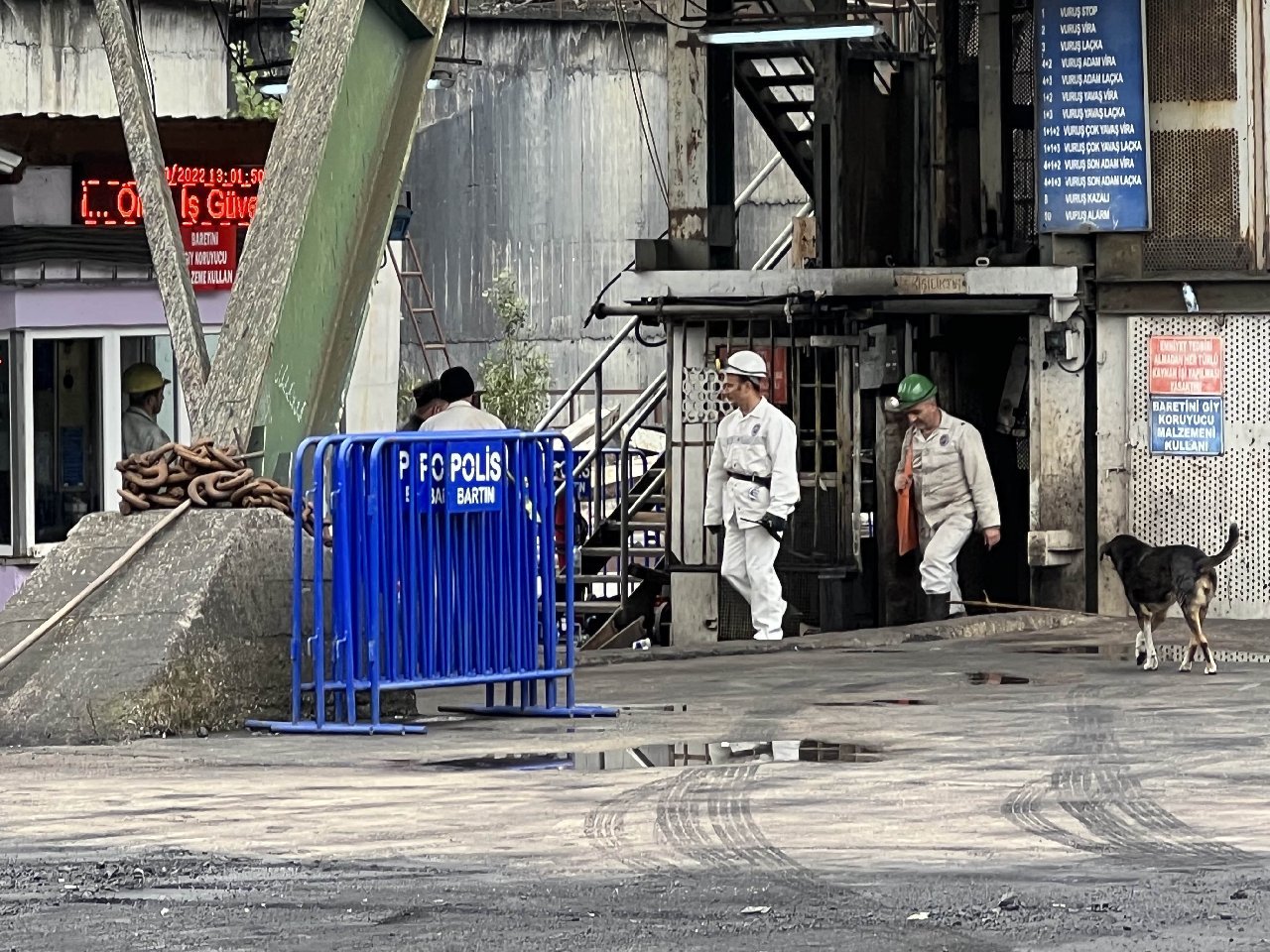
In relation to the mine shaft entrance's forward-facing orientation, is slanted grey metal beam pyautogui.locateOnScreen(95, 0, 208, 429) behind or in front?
in front

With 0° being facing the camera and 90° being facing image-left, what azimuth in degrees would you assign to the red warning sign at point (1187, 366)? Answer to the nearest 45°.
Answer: approximately 0°

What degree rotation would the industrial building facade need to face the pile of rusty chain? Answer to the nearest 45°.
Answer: approximately 45° to its right

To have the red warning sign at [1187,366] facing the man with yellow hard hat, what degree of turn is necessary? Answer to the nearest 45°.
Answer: approximately 90° to its right

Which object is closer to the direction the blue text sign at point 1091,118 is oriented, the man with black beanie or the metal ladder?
the man with black beanie

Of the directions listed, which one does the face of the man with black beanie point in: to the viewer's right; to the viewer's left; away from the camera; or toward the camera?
away from the camera

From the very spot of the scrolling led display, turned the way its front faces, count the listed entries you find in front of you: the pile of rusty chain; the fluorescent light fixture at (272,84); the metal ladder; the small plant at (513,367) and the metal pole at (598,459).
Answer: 1

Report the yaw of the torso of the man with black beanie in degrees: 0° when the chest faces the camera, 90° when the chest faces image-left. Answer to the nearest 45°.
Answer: approximately 180°

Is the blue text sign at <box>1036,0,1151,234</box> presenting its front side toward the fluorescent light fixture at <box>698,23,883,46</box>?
no

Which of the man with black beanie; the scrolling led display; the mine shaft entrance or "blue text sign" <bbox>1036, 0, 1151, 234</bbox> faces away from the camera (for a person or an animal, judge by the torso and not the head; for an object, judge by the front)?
the man with black beanie

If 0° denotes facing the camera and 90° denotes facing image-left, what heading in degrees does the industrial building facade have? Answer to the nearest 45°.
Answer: approximately 0°

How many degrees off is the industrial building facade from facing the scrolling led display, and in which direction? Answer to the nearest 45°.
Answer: approximately 90° to its right

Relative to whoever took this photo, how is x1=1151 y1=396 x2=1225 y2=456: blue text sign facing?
facing the viewer

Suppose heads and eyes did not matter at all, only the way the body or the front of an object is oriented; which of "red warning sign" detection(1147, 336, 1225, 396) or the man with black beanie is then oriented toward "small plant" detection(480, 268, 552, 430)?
the man with black beanie

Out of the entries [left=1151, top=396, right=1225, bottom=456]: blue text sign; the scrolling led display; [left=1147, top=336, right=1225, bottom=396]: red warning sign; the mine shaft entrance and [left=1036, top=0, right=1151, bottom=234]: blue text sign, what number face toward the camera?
5

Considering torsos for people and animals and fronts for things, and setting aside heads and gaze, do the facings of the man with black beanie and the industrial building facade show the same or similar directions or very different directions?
very different directions

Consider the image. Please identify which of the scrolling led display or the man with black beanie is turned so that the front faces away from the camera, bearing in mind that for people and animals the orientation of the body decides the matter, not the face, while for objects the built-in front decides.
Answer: the man with black beanie

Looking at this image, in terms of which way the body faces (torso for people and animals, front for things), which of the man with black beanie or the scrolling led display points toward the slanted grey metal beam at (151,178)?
the scrolling led display

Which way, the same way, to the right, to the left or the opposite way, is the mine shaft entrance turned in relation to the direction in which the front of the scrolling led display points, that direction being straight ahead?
the same way

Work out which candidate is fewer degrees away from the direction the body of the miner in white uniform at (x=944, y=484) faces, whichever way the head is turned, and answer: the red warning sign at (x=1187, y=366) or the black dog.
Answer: the black dog
